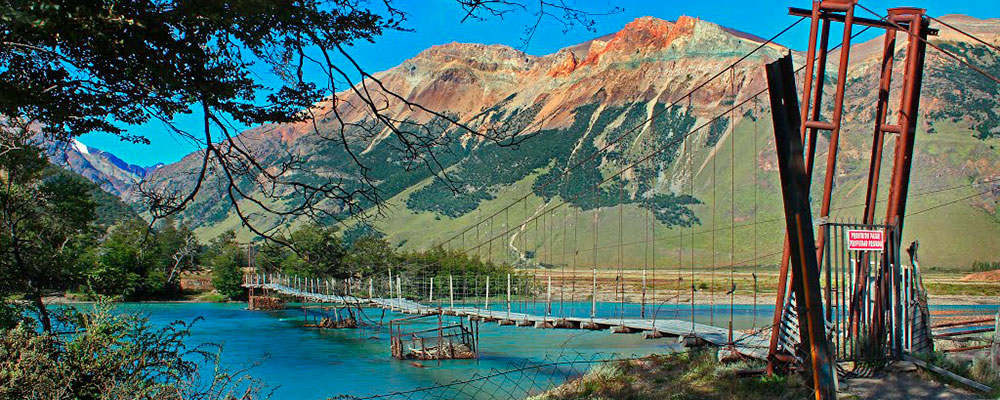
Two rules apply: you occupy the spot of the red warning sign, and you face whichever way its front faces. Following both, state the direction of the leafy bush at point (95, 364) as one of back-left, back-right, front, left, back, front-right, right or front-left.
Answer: front-right

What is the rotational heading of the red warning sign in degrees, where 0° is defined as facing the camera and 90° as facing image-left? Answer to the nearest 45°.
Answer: approximately 0°

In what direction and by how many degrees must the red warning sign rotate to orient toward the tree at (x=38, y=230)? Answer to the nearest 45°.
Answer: approximately 90° to its right
